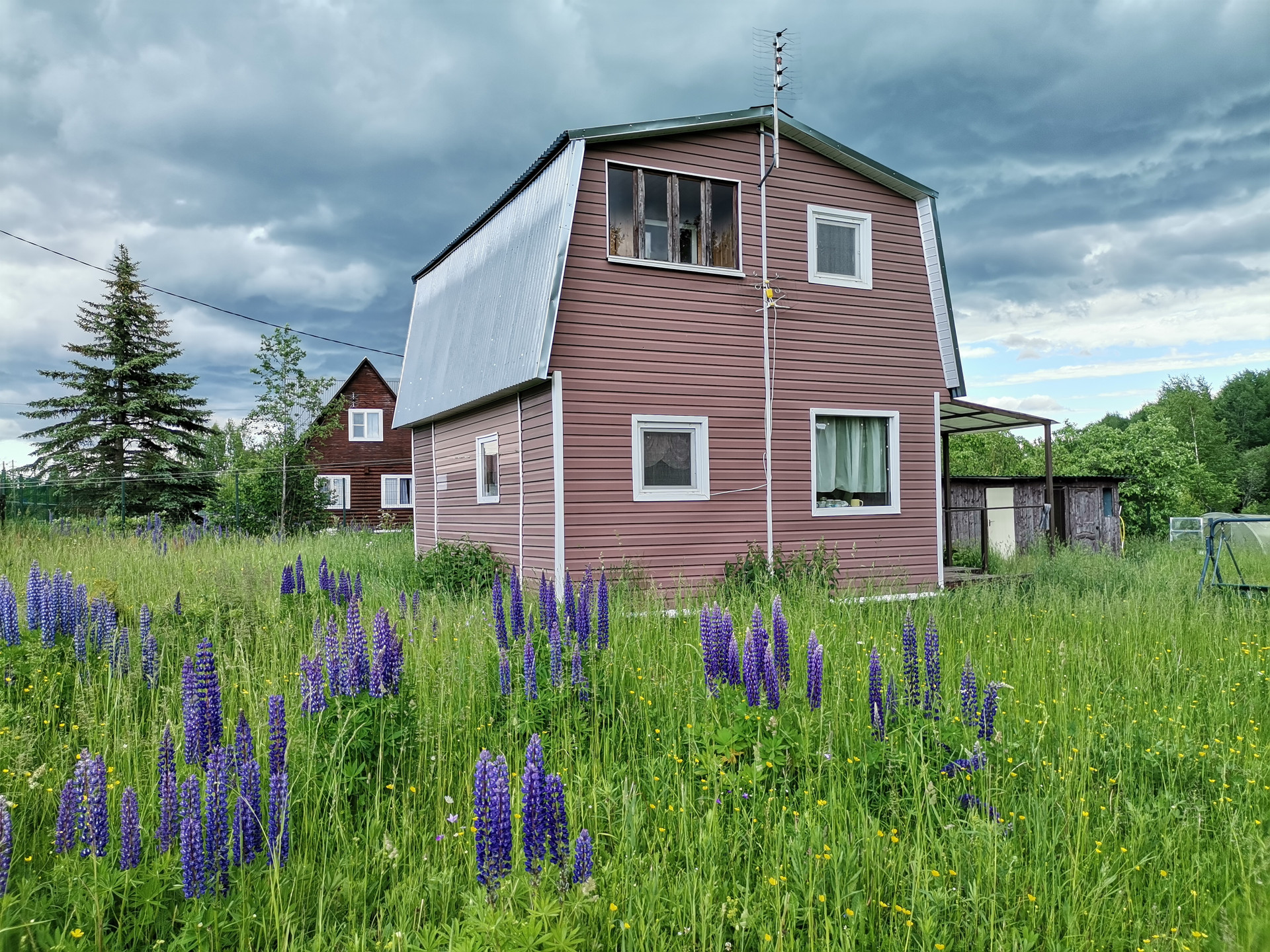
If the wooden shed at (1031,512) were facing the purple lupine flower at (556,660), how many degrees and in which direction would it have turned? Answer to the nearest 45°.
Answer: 0° — it already faces it

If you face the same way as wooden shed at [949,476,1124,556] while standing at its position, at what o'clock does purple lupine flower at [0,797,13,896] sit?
The purple lupine flower is roughly at 12 o'clock from the wooden shed.

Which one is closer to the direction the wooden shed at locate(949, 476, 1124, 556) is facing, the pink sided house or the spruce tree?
the pink sided house

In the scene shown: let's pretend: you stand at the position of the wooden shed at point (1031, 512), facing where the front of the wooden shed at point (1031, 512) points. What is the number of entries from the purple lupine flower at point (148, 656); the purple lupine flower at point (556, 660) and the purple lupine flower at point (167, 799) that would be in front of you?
3

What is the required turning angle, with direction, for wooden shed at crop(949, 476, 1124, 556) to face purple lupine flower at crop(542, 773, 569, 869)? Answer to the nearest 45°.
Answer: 0° — it already faces it

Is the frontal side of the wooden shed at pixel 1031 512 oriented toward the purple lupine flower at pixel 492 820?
yes

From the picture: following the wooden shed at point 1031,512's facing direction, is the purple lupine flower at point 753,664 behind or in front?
in front

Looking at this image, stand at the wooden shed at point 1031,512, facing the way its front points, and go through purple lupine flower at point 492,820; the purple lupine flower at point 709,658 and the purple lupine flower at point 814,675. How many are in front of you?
3

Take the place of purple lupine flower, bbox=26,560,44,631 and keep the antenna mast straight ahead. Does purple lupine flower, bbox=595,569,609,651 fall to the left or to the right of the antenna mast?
right

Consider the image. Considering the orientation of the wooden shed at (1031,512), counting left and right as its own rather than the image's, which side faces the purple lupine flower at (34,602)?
front

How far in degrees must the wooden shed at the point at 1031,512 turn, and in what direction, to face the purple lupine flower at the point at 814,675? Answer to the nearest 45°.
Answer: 0° — it already faces it

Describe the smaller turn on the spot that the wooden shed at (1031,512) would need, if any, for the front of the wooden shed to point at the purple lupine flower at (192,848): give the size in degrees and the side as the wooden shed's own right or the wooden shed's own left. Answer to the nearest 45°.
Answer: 0° — it already faces it

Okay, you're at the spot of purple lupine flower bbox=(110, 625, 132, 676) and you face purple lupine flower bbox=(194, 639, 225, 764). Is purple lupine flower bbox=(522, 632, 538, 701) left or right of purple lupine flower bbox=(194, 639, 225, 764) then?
left

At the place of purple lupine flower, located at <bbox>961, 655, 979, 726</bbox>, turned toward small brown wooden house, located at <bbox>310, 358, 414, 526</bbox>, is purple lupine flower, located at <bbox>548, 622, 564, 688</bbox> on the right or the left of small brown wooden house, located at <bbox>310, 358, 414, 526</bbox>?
left

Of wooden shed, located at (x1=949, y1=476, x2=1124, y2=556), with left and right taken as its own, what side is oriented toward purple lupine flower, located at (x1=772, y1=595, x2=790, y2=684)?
front

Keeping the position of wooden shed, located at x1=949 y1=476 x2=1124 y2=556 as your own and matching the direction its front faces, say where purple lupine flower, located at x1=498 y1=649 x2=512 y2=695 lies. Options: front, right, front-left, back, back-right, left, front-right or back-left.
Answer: front

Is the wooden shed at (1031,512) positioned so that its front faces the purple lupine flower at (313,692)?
yes

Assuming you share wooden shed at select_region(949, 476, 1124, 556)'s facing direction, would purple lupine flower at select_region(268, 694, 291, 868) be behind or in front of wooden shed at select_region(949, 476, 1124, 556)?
in front

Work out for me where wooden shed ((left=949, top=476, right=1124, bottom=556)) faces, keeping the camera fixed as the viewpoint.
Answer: facing the viewer
